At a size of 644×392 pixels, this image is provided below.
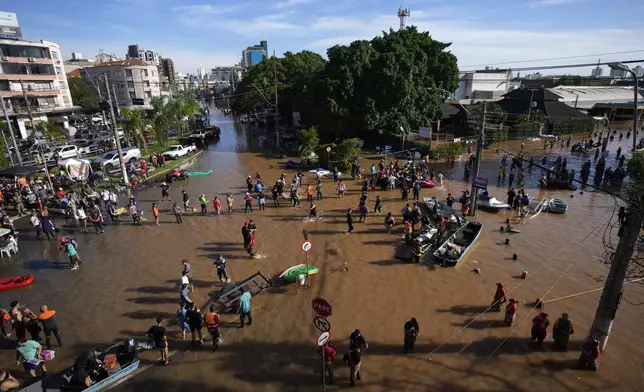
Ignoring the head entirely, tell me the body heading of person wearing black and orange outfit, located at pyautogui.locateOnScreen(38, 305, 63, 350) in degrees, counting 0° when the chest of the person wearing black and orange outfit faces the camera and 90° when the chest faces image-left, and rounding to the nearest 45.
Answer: approximately 180°

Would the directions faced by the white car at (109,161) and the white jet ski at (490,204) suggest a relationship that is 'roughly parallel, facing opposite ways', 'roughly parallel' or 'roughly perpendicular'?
roughly perpendicular

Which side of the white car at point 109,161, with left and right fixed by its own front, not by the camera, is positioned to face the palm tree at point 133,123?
back

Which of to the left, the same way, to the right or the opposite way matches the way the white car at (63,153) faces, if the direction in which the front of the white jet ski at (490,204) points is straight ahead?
to the right

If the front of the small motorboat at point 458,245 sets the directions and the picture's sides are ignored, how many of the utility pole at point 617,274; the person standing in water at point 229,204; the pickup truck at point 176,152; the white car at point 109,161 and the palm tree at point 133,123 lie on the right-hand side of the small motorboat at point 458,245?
1

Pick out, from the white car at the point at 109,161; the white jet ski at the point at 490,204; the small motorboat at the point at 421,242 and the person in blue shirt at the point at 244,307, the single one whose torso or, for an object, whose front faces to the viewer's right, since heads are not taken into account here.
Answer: the white jet ski at the point at 490,204

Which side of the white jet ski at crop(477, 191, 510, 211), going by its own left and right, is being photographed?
right

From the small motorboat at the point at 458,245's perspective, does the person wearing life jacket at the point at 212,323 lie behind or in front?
behind

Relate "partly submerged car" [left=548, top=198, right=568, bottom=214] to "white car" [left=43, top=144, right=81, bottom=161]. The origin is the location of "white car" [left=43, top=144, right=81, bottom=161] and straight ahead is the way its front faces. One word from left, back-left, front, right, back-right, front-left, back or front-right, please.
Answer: left

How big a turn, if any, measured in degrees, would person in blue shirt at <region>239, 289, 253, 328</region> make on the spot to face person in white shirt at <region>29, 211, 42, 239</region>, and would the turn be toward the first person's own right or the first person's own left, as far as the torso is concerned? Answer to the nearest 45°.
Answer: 0° — they already face them

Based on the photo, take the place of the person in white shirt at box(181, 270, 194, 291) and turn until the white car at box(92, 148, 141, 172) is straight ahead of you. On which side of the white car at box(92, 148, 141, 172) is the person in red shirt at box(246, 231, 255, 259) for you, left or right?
right
